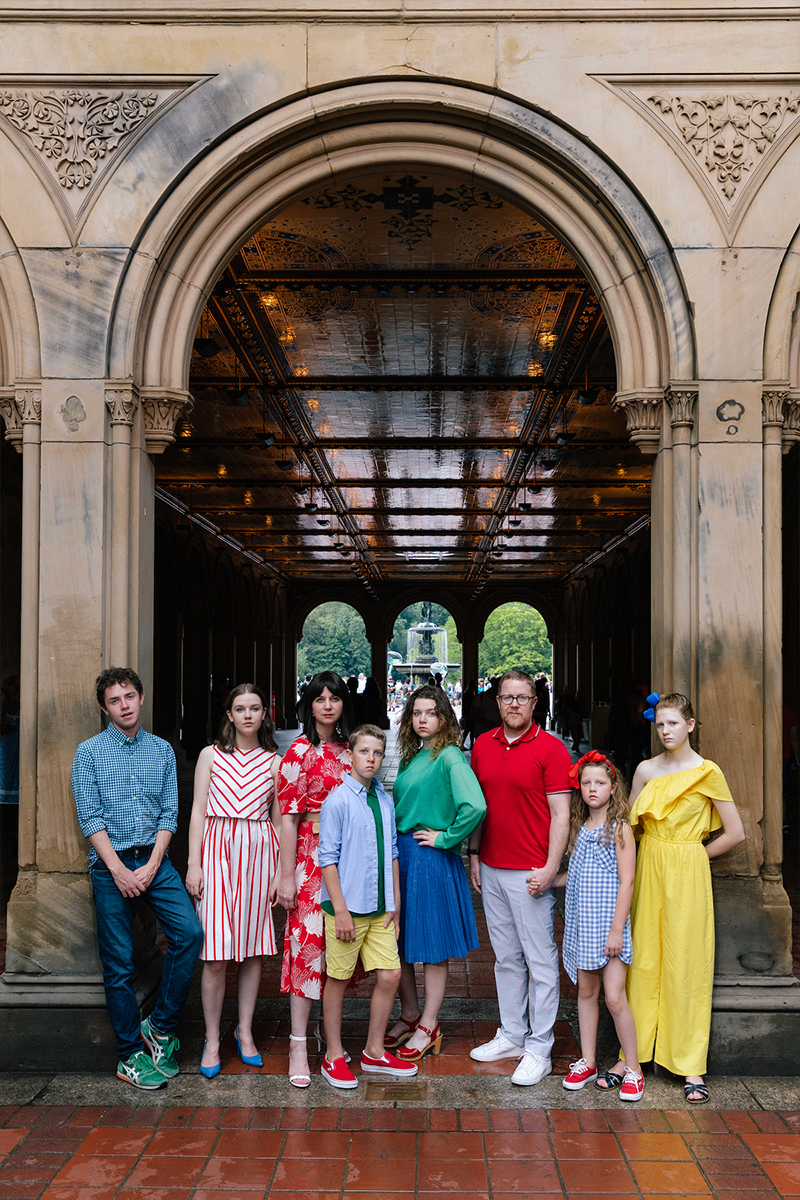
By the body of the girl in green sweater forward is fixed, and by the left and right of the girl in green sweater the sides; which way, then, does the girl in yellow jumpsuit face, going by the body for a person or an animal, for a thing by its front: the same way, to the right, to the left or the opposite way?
the same way

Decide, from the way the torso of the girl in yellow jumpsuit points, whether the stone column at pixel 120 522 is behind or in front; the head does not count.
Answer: in front

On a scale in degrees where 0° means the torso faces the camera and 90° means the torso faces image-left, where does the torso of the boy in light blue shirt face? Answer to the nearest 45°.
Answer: approximately 315°

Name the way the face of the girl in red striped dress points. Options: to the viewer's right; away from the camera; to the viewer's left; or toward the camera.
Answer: toward the camera

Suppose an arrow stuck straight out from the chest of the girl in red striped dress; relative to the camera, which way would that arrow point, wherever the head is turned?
toward the camera

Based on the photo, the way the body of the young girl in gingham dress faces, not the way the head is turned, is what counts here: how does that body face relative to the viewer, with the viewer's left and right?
facing the viewer and to the left of the viewer

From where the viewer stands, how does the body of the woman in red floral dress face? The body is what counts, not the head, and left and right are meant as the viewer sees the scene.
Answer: facing the viewer

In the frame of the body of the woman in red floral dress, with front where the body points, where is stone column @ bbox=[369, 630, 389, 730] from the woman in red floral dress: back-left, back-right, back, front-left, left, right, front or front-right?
back

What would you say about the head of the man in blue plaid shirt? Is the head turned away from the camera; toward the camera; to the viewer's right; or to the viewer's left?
toward the camera

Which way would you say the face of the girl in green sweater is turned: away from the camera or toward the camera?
toward the camera

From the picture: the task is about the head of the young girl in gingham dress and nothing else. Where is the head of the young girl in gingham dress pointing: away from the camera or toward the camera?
toward the camera

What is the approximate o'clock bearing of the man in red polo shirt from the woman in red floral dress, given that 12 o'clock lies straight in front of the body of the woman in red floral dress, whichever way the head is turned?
The man in red polo shirt is roughly at 9 o'clock from the woman in red floral dress.

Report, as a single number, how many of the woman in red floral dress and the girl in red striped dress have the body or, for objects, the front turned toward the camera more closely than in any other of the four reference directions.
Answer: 2
